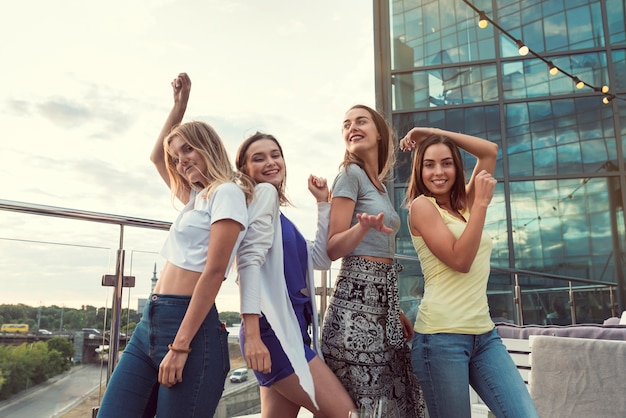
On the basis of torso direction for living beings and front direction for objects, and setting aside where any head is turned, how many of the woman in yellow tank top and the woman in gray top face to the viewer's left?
0

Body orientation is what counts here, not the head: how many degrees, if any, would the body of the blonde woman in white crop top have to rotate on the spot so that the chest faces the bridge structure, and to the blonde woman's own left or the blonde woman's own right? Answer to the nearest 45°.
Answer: approximately 135° to the blonde woman's own right

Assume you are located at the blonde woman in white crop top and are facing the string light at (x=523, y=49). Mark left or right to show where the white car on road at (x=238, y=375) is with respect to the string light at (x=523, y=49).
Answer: left

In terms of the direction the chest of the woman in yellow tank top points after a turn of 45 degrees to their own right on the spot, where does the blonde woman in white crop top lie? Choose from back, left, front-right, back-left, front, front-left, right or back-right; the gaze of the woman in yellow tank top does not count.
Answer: front-right

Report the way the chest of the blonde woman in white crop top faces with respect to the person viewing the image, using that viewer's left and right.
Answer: facing the viewer and to the left of the viewer

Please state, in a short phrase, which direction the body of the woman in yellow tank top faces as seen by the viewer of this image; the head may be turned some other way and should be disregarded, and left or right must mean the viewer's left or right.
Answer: facing the viewer and to the right of the viewer

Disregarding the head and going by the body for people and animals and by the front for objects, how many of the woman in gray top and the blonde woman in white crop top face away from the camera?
0

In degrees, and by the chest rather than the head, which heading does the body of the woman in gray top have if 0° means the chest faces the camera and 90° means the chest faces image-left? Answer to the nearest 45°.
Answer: approximately 315°

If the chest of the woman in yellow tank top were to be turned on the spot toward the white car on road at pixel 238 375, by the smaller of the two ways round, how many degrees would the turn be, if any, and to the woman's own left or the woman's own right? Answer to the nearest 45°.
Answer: approximately 180°

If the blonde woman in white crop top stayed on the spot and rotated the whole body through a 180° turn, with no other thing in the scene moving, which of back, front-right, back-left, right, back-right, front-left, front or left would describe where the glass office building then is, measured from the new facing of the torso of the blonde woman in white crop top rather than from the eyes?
front

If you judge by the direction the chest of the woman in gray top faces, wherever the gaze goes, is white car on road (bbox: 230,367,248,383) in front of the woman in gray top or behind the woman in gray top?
behind
